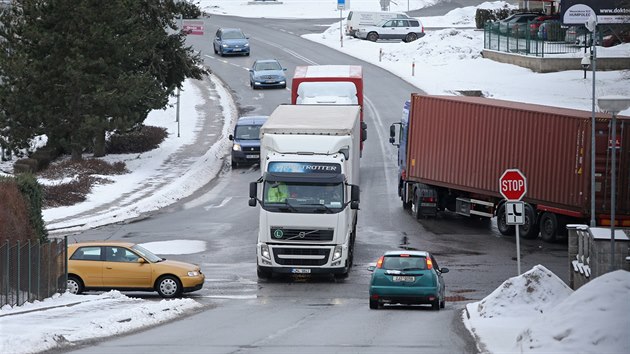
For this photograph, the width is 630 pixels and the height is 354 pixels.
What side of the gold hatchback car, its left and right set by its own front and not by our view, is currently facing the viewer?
right

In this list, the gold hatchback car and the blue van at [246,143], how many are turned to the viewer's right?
1

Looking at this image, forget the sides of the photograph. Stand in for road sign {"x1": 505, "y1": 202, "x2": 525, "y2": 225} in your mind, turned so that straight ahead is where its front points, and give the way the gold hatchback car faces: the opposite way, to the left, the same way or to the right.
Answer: to the left

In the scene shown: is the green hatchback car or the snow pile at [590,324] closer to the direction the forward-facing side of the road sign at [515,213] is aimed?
the snow pile

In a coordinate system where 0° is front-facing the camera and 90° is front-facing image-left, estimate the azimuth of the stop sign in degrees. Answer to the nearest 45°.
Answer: approximately 0°

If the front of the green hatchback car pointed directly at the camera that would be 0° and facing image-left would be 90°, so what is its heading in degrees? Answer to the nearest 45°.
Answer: approximately 180°
